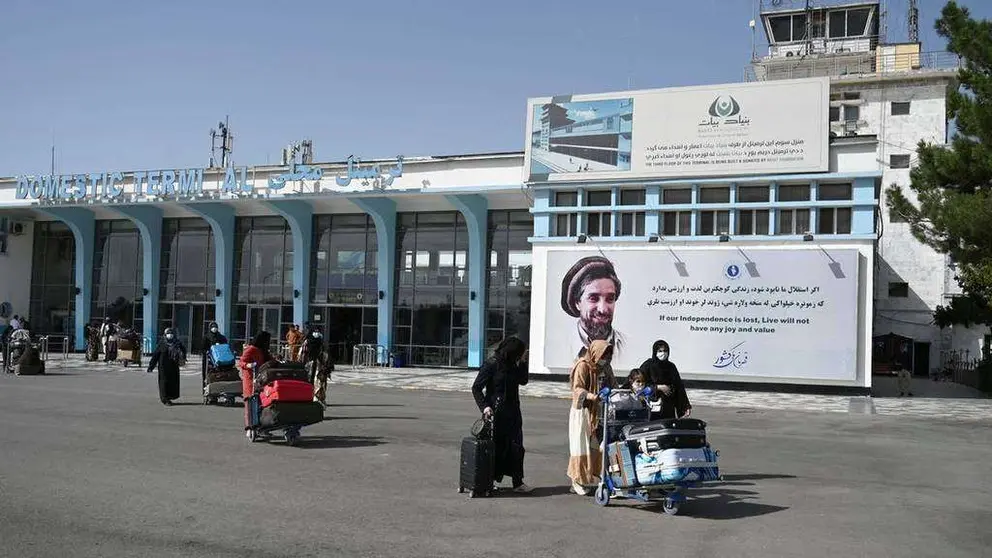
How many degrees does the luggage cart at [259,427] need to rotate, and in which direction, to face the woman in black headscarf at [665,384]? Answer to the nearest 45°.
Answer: approximately 45° to its right

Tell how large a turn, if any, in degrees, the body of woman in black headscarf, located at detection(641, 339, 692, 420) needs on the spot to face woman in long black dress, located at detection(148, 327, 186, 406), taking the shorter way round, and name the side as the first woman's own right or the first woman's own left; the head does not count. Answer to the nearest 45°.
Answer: approximately 135° to the first woman's own right

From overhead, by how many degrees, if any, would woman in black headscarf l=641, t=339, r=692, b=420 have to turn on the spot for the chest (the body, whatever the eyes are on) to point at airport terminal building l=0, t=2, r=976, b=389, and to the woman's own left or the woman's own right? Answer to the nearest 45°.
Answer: approximately 180°

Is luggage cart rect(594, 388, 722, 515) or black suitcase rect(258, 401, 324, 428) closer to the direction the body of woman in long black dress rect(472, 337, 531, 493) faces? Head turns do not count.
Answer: the luggage cart

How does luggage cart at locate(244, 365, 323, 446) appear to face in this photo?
to the viewer's right

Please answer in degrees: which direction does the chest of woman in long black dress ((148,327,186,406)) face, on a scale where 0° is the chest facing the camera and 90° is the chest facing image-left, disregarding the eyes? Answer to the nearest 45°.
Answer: approximately 0°
